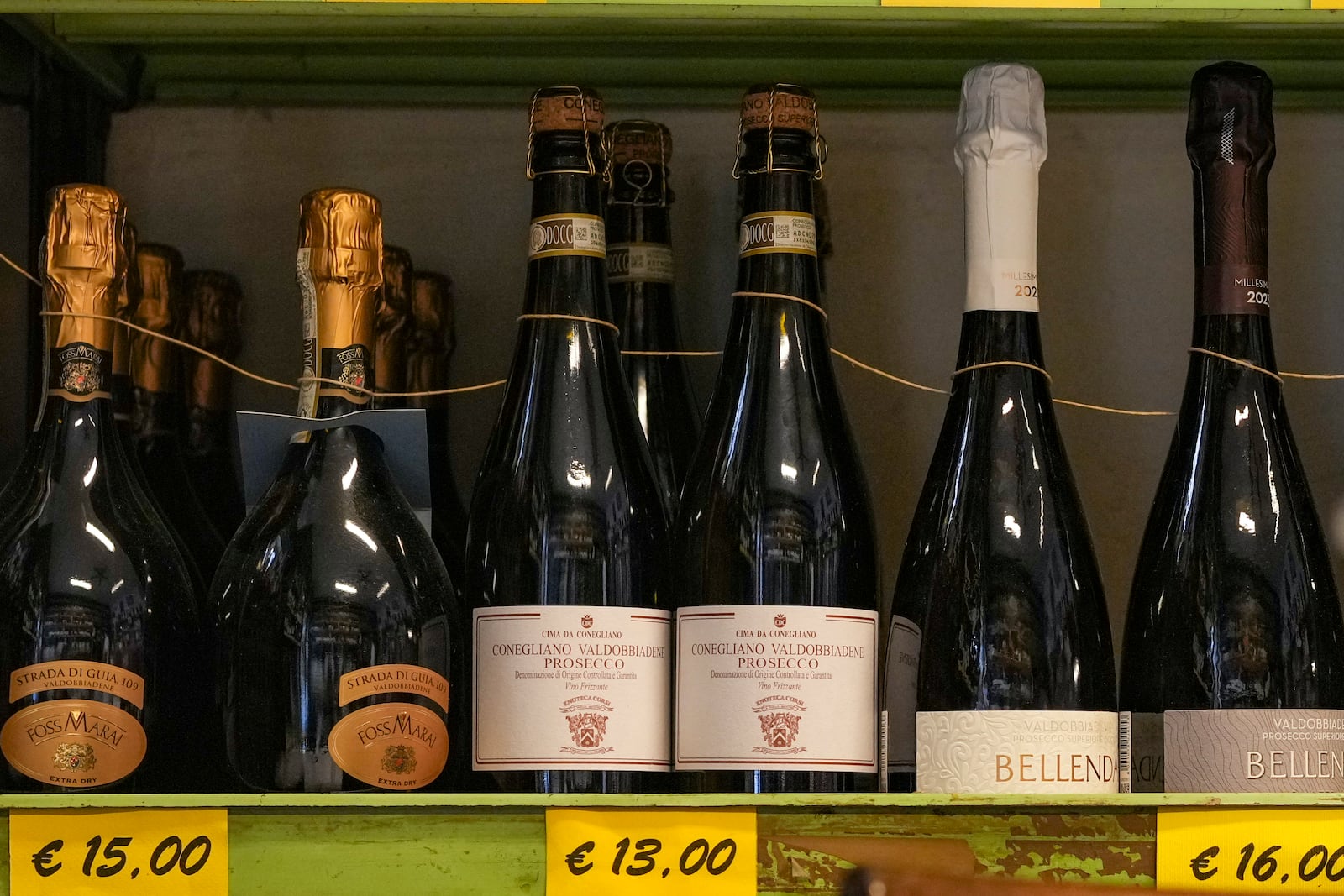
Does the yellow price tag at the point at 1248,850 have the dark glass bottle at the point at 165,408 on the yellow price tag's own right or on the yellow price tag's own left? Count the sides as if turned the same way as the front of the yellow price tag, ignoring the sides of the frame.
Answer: on the yellow price tag's own right

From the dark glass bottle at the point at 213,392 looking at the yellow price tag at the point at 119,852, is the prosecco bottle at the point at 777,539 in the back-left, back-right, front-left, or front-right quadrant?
front-left

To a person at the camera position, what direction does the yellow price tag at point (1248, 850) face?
facing the viewer

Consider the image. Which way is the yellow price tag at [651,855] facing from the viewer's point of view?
toward the camera

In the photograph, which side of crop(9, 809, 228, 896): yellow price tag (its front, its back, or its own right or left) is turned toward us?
front

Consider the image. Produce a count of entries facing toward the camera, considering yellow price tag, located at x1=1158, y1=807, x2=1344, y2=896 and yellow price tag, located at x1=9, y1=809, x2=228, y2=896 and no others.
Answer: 2
